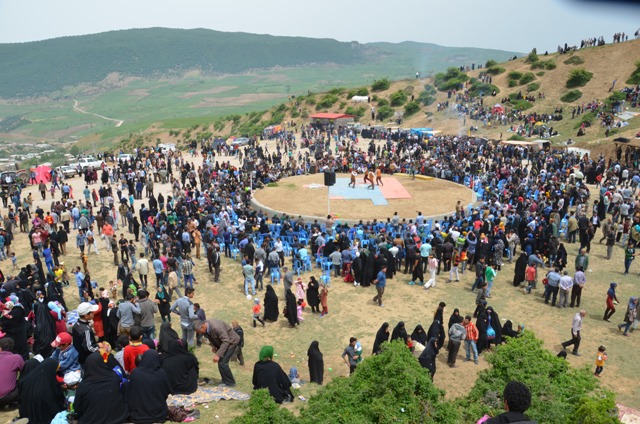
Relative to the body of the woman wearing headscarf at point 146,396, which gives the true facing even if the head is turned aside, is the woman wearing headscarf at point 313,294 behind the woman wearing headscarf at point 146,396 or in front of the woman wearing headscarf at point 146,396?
in front

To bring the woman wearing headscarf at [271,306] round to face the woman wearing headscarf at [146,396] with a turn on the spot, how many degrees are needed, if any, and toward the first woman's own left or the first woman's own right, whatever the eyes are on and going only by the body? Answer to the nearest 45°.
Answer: approximately 180°

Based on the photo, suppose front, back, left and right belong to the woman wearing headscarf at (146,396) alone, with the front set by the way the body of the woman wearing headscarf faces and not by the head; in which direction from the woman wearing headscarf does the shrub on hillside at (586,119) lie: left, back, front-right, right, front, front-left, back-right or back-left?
front-right

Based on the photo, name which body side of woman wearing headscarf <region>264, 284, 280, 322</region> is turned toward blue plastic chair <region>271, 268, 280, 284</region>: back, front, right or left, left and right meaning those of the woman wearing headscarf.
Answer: front

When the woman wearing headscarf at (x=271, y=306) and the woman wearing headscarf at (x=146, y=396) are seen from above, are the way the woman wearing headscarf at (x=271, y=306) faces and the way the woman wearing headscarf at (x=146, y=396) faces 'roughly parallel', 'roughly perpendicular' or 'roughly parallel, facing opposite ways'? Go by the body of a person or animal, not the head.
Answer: roughly parallel

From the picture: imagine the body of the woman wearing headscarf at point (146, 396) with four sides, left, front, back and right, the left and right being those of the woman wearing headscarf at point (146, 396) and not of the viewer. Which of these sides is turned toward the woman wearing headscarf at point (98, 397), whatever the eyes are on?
left

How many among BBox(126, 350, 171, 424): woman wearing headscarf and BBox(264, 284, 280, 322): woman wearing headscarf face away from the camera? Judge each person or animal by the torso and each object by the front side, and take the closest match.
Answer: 2

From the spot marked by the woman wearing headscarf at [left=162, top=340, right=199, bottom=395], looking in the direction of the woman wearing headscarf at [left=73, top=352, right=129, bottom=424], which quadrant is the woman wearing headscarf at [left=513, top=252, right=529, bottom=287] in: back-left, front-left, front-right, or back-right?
back-left

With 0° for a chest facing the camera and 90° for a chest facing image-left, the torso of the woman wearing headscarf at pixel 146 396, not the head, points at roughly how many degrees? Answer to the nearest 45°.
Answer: approximately 180°

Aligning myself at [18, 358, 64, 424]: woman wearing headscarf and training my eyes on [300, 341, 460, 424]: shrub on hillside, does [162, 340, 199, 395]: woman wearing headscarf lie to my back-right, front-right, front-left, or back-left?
front-left

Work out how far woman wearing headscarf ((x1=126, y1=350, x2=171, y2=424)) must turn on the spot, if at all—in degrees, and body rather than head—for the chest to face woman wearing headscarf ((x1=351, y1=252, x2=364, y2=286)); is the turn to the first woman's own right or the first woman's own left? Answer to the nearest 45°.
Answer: approximately 45° to the first woman's own right

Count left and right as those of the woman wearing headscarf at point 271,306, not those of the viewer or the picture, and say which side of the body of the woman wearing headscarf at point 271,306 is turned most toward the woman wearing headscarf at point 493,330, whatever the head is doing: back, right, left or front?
right

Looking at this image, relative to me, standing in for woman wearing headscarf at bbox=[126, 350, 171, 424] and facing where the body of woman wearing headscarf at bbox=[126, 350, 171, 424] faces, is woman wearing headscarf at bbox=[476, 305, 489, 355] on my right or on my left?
on my right

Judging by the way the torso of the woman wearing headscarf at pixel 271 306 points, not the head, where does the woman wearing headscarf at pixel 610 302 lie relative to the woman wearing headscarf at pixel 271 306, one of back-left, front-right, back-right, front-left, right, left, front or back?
right

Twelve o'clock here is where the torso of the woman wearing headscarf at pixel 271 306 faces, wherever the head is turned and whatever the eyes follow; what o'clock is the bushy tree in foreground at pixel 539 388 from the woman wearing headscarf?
The bushy tree in foreground is roughly at 5 o'clock from the woman wearing headscarf.

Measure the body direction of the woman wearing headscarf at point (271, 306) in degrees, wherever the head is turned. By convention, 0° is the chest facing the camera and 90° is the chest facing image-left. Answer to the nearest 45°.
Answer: approximately 180°
